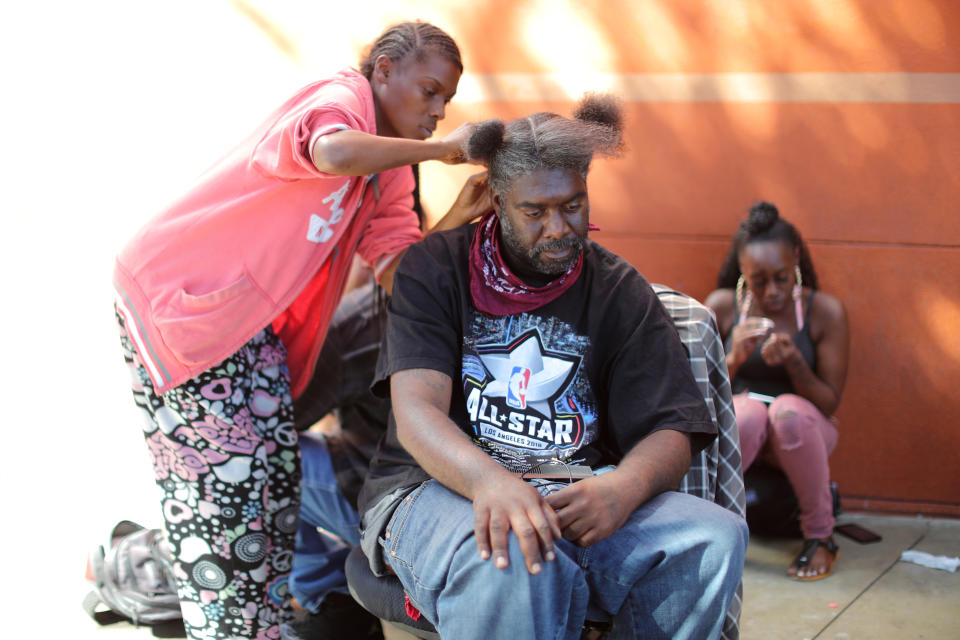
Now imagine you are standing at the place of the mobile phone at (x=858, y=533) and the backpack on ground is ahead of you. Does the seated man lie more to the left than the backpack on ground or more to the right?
left

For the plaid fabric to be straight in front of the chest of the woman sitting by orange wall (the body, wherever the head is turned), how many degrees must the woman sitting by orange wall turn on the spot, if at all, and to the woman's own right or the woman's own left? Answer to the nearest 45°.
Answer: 0° — they already face it

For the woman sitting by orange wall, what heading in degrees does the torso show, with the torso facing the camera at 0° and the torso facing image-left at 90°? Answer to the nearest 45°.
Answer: approximately 0°

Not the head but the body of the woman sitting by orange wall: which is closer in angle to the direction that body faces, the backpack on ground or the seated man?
the seated man

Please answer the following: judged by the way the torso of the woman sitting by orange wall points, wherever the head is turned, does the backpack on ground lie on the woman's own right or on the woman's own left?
on the woman's own right

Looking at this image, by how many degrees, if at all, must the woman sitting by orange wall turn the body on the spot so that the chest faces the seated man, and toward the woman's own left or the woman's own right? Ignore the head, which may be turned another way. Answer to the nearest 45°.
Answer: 0° — they already face them
